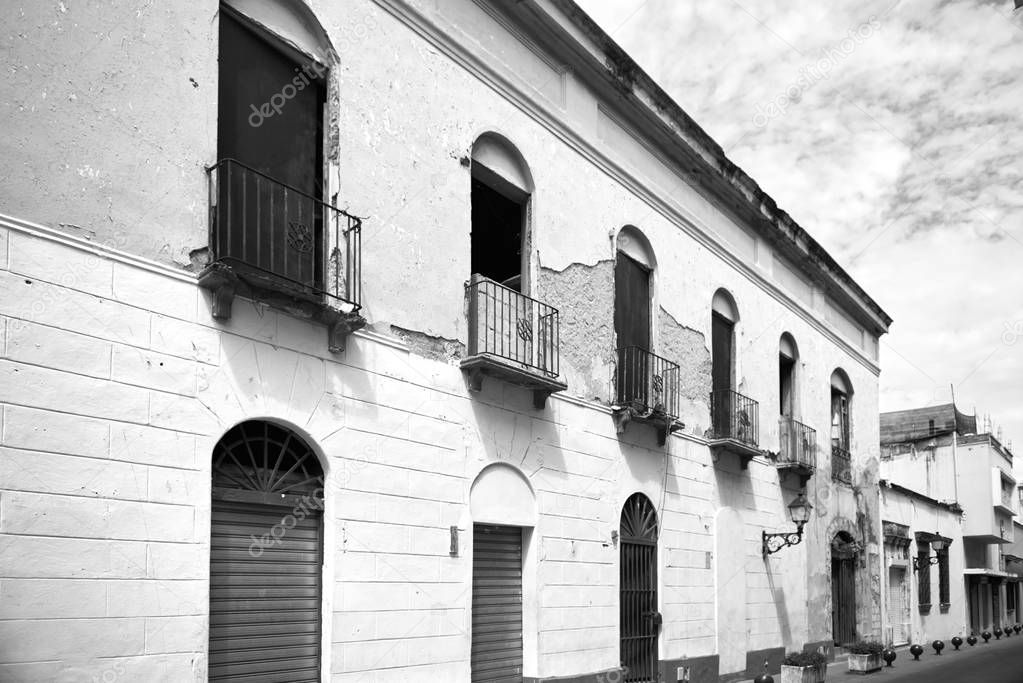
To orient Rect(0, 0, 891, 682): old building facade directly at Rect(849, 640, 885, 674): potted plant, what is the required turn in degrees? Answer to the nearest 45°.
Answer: approximately 90° to its left

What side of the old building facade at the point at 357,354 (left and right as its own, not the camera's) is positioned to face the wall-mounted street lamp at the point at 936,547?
left

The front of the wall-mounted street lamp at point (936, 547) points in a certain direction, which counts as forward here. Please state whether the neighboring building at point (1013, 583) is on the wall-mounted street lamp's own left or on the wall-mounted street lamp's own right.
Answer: on the wall-mounted street lamp's own left

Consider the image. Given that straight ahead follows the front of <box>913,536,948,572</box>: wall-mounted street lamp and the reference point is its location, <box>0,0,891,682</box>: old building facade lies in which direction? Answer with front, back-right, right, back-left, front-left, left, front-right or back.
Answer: front-right

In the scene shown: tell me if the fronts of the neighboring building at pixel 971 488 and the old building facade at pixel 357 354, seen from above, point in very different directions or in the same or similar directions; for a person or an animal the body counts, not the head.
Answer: same or similar directions

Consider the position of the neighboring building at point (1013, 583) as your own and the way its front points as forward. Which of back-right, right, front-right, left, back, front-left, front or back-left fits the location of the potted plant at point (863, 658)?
front-right

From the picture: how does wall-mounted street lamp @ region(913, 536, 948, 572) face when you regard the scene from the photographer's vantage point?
facing the viewer and to the right of the viewer

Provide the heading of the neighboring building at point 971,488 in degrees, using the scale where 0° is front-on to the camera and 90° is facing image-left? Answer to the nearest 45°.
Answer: approximately 315°

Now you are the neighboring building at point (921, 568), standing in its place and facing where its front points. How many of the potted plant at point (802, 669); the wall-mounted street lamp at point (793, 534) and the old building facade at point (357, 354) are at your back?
0

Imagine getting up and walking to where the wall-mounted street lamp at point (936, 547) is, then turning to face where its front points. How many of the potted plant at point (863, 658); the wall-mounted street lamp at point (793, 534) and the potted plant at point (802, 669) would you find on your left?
0

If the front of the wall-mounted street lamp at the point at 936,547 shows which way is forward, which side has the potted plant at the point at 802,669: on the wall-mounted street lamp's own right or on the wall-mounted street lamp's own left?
on the wall-mounted street lamp's own right

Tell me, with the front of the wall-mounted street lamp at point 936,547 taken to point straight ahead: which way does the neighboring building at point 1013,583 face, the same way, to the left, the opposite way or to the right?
the same way
